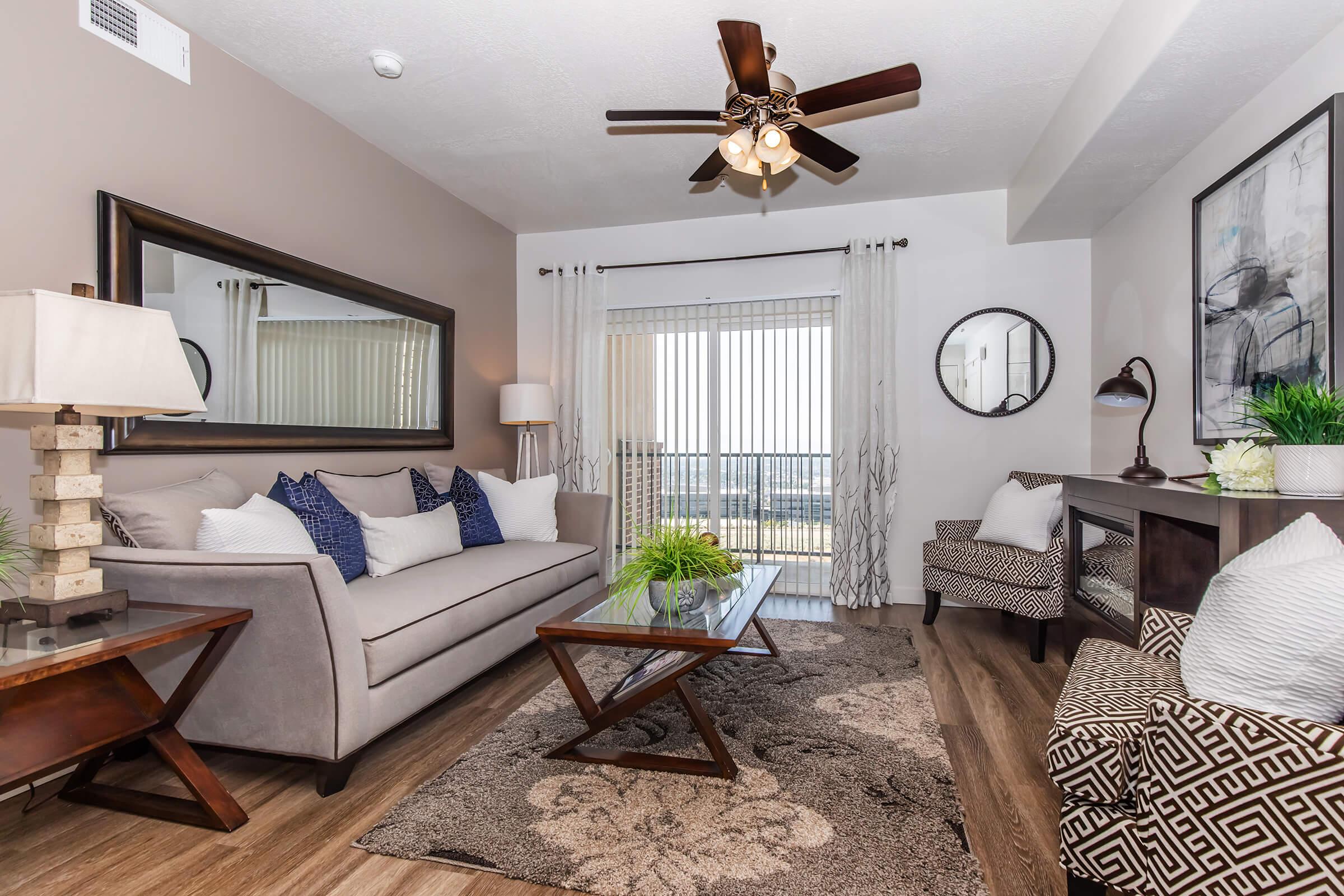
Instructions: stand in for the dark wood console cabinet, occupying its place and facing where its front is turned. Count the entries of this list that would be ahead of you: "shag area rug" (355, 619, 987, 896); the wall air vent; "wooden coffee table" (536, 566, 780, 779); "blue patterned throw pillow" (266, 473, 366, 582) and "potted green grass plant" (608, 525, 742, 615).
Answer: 5

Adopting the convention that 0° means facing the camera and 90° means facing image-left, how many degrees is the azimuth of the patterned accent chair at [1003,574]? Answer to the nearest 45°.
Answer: approximately 45°

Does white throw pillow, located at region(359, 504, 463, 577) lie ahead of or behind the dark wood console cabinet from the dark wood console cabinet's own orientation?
ahead

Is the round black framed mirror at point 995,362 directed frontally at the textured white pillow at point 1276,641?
yes

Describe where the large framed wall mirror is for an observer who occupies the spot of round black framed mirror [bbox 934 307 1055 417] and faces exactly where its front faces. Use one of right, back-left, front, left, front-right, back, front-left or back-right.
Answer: front-right

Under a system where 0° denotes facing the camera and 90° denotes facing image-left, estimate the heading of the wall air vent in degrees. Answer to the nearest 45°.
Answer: approximately 315°

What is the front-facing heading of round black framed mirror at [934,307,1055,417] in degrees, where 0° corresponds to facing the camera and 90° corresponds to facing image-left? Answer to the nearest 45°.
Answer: approximately 0°

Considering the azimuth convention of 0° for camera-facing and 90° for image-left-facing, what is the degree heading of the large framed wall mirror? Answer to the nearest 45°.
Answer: approximately 315°

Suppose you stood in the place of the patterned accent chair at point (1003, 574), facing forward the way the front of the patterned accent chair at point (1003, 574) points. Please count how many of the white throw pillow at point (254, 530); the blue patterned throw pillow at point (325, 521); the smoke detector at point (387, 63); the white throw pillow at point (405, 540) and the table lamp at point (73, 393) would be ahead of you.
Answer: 5

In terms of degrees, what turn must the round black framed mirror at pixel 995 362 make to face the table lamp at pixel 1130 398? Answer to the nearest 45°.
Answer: approximately 45° to its left

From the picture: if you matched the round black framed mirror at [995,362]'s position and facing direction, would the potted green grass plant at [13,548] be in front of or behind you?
in front
